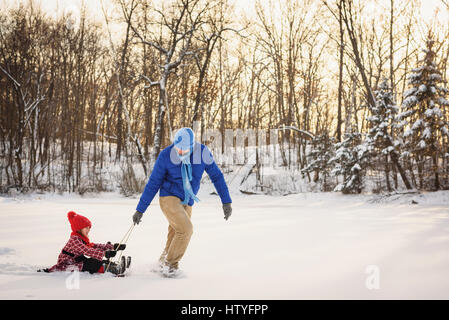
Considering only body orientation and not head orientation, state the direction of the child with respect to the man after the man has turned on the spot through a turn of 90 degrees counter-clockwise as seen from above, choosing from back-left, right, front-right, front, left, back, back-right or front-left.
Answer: back-left

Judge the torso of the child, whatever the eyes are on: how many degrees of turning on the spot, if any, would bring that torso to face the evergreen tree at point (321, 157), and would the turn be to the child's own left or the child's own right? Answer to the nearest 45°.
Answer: approximately 45° to the child's own left

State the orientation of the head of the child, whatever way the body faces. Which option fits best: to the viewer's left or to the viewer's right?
to the viewer's right

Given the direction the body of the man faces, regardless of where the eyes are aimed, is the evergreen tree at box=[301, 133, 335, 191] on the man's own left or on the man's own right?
on the man's own left

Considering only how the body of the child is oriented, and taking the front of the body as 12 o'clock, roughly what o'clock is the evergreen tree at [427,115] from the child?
The evergreen tree is roughly at 11 o'clock from the child.

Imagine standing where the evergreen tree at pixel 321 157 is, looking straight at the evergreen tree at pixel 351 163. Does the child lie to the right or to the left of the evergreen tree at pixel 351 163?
right

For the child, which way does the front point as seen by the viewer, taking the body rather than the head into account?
to the viewer's right
